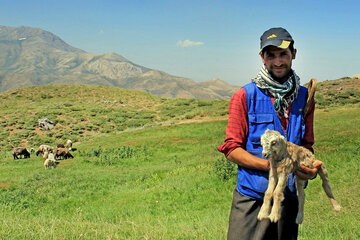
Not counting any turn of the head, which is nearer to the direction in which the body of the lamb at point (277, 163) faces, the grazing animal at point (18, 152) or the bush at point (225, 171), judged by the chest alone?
the grazing animal

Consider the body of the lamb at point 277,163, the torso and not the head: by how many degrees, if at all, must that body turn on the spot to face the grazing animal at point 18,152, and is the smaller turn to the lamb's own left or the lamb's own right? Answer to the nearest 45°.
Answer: approximately 90° to the lamb's own right

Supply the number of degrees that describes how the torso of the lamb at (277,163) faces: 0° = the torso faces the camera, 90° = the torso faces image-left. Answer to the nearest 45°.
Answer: approximately 45°

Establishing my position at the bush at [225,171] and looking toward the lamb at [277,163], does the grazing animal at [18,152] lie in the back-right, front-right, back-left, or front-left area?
back-right

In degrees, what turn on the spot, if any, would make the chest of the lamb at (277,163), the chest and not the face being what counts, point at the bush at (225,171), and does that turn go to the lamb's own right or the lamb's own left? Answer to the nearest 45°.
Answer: approximately 135° to the lamb's own right
